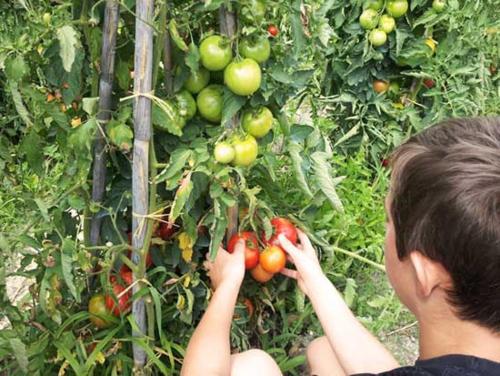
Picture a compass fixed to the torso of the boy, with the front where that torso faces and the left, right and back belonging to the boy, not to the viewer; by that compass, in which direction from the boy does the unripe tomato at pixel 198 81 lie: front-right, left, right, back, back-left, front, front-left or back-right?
front

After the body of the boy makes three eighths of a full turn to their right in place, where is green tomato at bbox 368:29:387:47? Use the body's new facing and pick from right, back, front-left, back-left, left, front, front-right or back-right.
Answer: left

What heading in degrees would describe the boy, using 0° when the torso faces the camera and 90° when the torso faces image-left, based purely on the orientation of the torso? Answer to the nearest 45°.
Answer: approximately 135°

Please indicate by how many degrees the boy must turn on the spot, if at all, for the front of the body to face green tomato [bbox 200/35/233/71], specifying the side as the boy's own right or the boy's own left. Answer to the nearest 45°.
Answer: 0° — they already face it

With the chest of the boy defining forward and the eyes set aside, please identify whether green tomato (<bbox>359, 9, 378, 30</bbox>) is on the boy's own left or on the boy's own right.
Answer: on the boy's own right

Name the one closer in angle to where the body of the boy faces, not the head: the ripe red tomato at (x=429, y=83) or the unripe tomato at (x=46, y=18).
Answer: the unripe tomato

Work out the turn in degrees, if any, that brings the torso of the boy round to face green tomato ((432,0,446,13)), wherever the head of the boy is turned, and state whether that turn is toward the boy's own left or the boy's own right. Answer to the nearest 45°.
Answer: approximately 45° to the boy's own right

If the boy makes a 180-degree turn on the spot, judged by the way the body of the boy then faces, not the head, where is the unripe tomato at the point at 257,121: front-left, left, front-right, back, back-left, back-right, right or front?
back

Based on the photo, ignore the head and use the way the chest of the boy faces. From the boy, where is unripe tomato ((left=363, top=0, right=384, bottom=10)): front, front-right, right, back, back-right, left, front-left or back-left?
front-right

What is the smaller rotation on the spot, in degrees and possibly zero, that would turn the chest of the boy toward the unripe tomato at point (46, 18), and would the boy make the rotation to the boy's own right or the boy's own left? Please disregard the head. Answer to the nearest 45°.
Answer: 0° — they already face it

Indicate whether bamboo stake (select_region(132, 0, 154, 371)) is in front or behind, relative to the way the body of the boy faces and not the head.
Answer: in front

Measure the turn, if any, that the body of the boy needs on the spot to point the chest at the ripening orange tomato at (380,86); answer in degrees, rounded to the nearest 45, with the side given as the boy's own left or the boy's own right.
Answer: approximately 45° to the boy's own right

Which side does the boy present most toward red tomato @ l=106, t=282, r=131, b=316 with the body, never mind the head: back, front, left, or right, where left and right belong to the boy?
front

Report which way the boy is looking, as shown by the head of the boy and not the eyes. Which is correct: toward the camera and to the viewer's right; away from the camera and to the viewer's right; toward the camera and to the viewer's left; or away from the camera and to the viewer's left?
away from the camera and to the viewer's left
